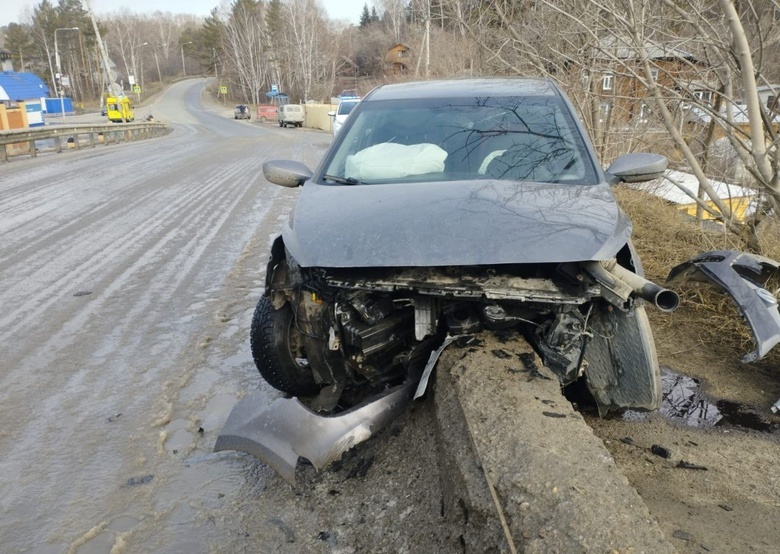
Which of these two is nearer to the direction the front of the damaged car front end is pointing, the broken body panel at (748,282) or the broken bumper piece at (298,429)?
the broken bumper piece

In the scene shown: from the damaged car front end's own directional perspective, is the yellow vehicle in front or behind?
behind

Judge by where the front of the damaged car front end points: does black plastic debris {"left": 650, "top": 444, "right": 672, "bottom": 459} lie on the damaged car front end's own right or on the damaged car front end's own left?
on the damaged car front end's own left

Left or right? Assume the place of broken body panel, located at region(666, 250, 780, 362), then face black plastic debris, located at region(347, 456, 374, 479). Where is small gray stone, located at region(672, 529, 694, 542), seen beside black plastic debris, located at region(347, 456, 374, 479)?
left

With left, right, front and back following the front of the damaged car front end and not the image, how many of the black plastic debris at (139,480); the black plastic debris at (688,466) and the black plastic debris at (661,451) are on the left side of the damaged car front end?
2

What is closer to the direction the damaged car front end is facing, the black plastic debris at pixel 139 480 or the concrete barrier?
the concrete barrier

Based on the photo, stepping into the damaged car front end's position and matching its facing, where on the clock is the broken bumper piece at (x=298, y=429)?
The broken bumper piece is roughly at 2 o'clock from the damaged car front end.

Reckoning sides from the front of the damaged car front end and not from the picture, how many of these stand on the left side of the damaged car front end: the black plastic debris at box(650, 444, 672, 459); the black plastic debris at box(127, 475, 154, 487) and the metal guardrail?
1

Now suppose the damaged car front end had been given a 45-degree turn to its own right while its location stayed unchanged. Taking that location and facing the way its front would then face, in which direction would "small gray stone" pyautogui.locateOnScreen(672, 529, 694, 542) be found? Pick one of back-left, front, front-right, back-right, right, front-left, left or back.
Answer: left

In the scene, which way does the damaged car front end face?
toward the camera

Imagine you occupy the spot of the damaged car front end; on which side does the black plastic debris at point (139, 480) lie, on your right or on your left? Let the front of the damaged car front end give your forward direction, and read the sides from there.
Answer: on your right

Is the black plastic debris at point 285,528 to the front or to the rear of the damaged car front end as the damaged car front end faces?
to the front

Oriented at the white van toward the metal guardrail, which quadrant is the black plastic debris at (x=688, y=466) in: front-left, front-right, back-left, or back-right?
front-left

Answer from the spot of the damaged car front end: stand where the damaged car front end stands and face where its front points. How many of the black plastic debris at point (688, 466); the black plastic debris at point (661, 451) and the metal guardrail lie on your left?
2

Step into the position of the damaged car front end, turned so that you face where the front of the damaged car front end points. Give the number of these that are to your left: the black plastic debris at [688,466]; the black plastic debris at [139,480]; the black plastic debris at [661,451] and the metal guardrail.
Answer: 2

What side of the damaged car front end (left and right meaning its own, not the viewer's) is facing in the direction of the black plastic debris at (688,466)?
left

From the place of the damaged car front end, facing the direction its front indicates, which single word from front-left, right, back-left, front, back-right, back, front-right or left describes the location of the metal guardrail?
back-right
